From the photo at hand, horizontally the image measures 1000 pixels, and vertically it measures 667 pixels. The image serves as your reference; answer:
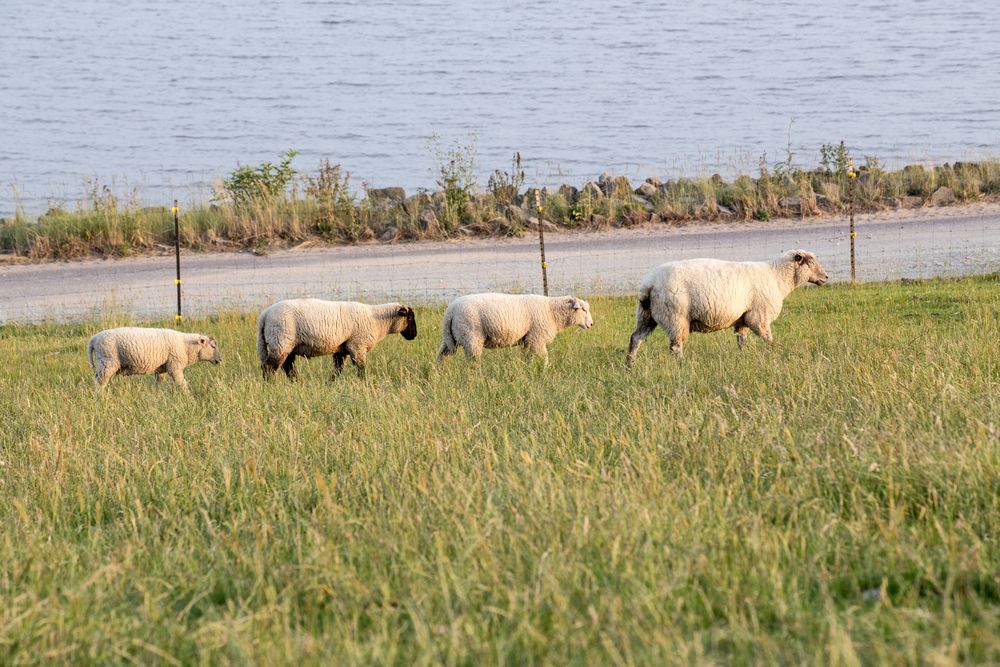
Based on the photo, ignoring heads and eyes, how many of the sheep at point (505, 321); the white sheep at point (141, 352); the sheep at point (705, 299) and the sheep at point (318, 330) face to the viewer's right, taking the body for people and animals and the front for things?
4

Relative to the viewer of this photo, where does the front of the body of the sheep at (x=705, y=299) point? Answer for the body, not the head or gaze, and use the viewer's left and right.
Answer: facing to the right of the viewer

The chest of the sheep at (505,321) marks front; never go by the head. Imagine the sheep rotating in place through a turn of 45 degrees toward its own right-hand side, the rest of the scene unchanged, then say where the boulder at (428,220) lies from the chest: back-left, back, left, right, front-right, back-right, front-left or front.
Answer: back-left

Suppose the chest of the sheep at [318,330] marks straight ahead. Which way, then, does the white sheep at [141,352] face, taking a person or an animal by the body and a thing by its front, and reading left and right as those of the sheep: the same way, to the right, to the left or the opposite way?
the same way

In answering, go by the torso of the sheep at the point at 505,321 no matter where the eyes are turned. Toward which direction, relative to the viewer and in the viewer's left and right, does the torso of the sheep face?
facing to the right of the viewer

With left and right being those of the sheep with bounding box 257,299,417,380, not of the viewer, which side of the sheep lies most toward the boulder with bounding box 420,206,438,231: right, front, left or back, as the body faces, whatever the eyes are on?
left

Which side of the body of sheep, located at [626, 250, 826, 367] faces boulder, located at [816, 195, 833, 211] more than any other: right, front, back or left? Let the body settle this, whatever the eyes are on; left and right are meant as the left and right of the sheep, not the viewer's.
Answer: left

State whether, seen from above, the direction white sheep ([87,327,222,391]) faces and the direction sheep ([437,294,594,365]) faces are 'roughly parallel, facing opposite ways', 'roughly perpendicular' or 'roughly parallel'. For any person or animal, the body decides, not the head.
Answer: roughly parallel

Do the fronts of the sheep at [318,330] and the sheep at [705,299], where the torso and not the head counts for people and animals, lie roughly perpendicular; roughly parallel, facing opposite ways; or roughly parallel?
roughly parallel

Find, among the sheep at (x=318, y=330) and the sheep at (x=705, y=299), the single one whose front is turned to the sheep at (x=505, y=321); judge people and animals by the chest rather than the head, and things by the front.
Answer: the sheep at (x=318, y=330)

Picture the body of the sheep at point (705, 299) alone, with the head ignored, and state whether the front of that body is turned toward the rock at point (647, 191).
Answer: no

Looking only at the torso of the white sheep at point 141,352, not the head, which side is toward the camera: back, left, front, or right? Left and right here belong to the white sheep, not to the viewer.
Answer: right

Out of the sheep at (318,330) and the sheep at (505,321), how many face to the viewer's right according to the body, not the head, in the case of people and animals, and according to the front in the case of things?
2

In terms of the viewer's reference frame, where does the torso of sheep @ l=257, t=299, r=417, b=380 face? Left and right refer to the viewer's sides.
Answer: facing to the right of the viewer

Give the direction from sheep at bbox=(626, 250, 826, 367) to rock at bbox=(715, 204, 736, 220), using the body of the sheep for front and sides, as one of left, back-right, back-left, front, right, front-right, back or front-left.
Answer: left
